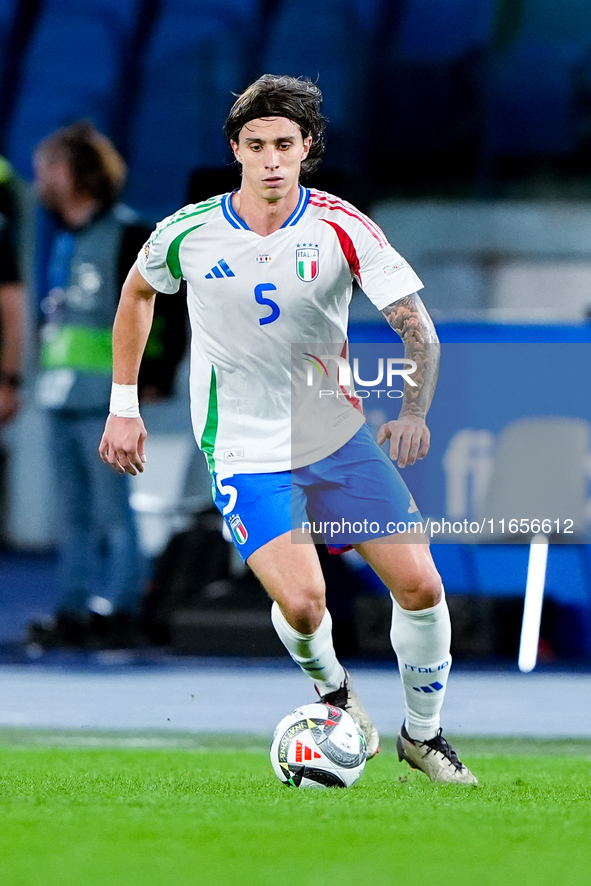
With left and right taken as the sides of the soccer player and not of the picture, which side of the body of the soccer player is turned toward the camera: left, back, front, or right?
front

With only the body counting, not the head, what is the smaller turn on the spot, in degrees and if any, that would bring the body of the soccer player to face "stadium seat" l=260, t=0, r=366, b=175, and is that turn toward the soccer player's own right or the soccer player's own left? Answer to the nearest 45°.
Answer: approximately 180°

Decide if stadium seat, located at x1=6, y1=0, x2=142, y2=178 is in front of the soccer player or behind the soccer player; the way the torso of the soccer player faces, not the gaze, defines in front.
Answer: behind

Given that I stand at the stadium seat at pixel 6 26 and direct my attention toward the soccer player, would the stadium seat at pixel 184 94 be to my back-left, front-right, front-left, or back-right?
front-left

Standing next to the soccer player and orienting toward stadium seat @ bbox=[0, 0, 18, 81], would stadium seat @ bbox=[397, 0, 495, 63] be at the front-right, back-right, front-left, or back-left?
front-right

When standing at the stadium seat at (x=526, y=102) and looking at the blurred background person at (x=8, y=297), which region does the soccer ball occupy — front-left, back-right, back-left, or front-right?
front-left

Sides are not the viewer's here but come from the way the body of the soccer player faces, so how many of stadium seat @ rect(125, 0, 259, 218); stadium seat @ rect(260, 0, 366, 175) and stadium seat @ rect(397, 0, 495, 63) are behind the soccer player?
3

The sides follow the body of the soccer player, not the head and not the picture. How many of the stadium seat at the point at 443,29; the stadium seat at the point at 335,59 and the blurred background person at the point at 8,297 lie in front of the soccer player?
0

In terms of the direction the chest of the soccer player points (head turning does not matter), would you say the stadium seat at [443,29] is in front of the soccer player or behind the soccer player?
behind

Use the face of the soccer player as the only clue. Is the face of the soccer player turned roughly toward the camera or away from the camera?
toward the camera

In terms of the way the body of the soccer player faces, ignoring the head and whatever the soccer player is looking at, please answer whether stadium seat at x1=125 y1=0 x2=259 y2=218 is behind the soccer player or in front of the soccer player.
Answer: behind

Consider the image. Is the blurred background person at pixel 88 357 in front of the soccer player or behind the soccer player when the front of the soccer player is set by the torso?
behind

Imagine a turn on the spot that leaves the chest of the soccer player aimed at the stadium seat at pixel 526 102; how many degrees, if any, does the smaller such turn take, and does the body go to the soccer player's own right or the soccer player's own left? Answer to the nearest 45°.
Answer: approximately 180°
